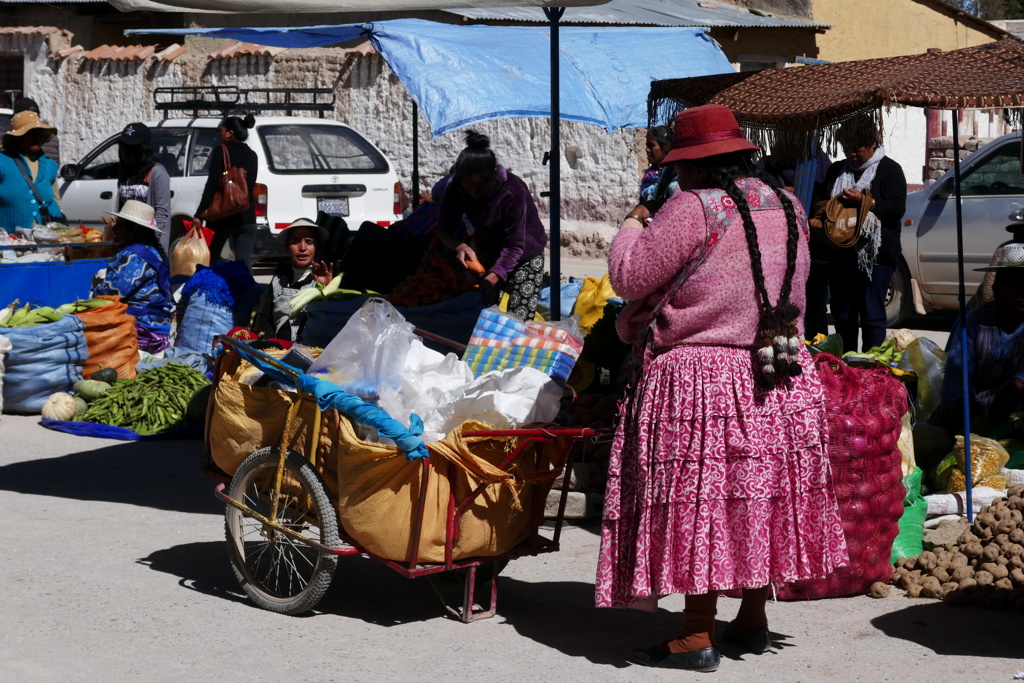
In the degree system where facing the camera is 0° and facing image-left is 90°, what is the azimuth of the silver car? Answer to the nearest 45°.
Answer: approximately 90°

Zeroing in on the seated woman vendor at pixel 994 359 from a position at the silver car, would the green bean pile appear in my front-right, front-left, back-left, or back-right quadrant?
front-right

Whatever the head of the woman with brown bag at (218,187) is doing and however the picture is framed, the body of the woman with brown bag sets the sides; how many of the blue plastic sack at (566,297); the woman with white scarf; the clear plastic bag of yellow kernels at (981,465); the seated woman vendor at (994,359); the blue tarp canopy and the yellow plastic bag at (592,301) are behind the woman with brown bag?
6

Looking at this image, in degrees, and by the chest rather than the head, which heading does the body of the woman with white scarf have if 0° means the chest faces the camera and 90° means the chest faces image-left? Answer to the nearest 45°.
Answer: approximately 45°

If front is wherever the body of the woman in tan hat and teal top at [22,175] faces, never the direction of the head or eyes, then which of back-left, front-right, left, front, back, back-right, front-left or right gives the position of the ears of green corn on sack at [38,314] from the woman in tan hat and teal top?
front-right

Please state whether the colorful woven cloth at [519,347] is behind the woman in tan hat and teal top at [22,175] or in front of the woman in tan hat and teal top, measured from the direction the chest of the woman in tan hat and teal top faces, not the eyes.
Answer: in front

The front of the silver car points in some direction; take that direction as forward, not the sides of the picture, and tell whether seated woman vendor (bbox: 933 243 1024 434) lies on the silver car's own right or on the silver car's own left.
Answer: on the silver car's own left

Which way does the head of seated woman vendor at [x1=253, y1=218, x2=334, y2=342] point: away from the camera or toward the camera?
toward the camera

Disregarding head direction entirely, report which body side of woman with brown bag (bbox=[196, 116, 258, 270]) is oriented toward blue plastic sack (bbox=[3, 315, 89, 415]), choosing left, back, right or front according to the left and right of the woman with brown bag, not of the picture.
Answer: left

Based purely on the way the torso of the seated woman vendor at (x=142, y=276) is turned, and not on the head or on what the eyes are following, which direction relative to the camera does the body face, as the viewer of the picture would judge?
to the viewer's left

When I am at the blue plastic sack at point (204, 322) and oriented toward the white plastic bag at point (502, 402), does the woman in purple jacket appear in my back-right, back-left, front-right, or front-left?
front-left

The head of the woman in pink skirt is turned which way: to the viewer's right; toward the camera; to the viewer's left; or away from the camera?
away from the camera
